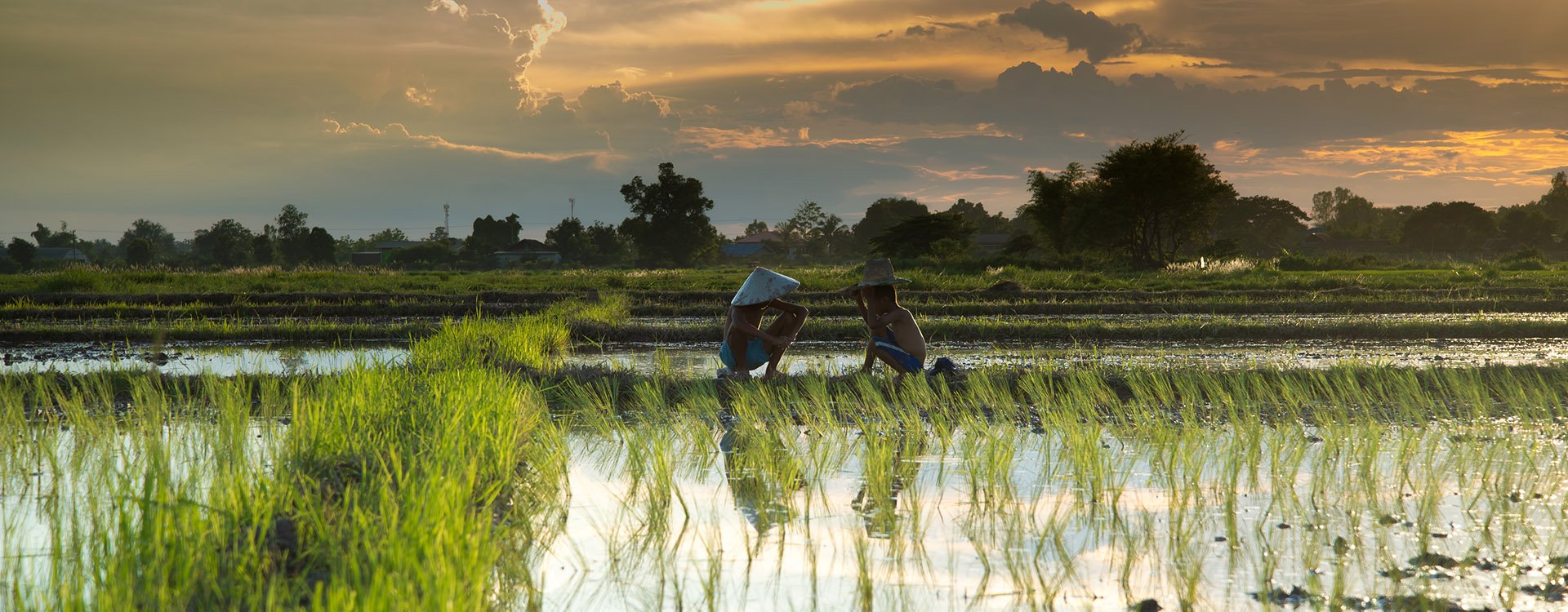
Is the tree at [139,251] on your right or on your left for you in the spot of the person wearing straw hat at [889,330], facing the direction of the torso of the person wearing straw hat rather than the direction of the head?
on your right

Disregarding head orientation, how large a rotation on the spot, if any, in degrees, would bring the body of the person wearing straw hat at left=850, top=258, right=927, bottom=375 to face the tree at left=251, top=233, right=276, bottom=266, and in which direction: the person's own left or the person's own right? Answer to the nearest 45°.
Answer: approximately 45° to the person's own right

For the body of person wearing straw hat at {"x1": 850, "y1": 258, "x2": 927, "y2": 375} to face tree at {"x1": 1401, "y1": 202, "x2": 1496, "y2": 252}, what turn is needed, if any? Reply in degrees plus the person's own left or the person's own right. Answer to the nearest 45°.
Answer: approximately 135° to the person's own right

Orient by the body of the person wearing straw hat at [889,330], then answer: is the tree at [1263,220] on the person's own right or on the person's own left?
on the person's own right

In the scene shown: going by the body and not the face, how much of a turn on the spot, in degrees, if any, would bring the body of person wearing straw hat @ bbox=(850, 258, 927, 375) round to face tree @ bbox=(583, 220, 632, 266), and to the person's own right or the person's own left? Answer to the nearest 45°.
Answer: approximately 90° to the person's own right

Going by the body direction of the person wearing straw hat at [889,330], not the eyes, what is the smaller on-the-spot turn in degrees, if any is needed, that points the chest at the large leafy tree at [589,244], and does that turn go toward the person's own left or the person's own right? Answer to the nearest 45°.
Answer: approximately 90° to the person's own right

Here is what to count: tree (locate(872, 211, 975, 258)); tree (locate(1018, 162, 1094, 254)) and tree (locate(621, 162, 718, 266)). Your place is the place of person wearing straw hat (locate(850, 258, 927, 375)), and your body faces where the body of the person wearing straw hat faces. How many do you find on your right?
3

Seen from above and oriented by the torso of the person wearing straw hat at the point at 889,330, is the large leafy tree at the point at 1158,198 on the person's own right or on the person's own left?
on the person's own right

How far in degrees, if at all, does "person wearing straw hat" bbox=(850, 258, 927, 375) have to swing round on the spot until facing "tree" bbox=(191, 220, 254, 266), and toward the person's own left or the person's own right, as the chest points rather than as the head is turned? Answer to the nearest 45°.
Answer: approximately 45° to the person's own right

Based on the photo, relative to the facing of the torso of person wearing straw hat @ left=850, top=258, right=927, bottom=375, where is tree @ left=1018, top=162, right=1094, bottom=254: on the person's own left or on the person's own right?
on the person's own right

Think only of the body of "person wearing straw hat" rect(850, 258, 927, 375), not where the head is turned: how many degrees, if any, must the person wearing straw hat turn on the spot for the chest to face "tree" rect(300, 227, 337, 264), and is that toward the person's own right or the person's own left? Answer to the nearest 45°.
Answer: approximately 45° to the person's own right

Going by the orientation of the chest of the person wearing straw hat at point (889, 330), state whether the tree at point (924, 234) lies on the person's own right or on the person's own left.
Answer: on the person's own right

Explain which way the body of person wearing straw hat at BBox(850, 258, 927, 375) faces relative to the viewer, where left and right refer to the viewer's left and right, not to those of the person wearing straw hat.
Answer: facing to the left of the viewer
